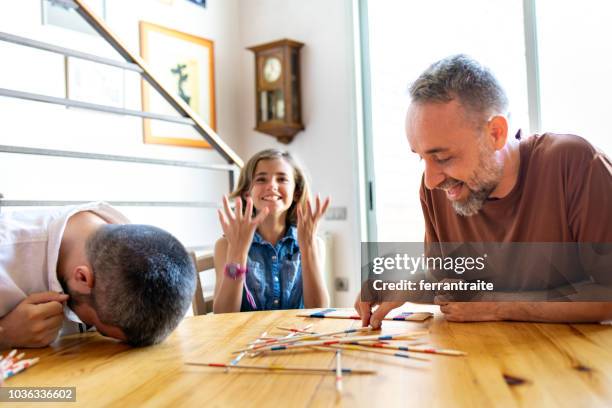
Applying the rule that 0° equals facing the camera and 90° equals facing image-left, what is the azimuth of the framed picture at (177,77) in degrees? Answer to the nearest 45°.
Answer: approximately 315°

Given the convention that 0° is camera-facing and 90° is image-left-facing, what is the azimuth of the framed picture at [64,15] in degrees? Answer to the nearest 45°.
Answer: approximately 315°

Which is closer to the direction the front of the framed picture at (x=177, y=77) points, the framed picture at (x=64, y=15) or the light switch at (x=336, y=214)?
the light switch

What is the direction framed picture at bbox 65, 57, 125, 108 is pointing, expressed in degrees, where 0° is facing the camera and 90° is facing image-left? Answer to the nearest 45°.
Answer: approximately 315°

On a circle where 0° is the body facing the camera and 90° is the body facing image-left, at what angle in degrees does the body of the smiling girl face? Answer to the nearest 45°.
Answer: approximately 0°

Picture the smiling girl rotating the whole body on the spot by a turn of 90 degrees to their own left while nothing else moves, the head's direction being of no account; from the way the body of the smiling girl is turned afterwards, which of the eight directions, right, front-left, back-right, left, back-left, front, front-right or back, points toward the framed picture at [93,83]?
back-left

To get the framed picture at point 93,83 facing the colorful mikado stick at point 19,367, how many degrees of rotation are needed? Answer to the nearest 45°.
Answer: approximately 45° to its right
